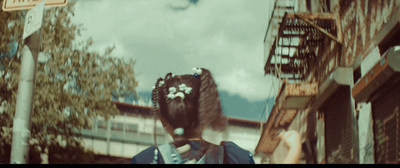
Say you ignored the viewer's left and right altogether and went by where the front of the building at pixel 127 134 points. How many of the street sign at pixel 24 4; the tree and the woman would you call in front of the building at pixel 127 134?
3

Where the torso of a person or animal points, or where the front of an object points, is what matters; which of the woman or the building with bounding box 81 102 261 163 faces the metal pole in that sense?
the building

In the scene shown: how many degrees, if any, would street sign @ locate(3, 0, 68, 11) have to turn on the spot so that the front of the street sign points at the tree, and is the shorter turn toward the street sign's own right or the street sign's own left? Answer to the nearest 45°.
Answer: approximately 180°

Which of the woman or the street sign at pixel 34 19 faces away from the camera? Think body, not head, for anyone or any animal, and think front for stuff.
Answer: the woman

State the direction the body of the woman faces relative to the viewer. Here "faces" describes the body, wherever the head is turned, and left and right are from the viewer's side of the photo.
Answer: facing away from the viewer

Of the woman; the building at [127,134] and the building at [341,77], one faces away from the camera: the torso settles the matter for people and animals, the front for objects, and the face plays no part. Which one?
the woman

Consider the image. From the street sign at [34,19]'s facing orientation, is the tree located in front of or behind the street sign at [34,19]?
behind

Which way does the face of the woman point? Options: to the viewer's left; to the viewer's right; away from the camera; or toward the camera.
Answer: away from the camera

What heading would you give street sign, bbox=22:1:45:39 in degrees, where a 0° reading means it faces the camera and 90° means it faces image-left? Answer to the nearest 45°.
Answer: approximately 45°

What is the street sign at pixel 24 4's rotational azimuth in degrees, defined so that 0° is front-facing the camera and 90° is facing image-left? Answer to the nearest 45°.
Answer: approximately 0°
